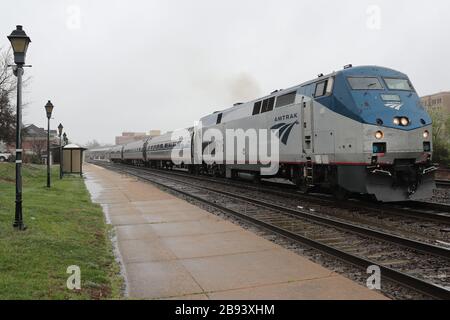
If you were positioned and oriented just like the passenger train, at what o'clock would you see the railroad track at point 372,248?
The railroad track is roughly at 2 o'clock from the passenger train.

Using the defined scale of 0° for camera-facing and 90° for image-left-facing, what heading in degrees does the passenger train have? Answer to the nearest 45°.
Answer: approximately 315°
